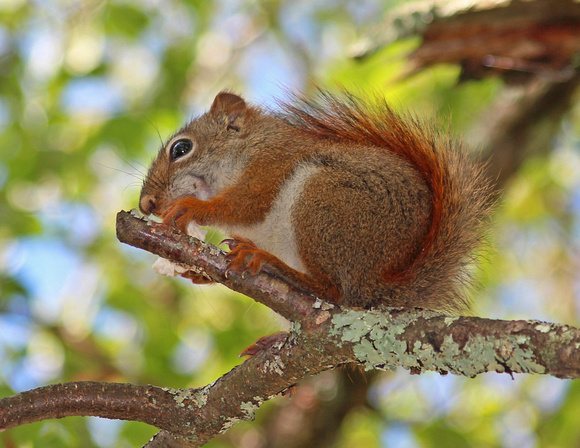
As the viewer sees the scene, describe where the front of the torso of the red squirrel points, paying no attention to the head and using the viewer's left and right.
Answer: facing to the left of the viewer
